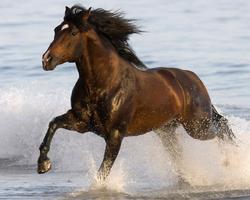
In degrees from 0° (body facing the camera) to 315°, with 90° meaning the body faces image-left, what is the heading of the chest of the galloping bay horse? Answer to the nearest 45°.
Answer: approximately 45°
